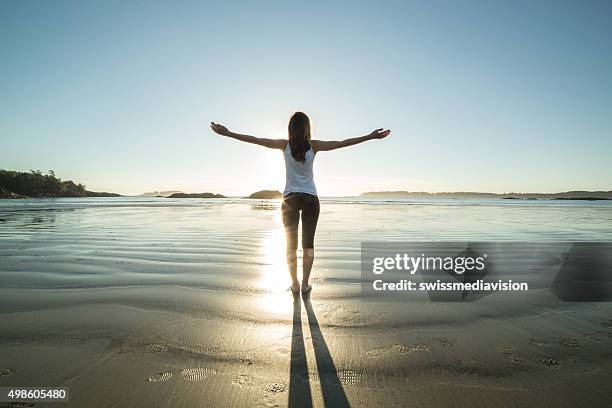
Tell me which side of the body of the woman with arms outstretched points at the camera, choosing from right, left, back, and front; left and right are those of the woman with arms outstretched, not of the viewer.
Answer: back

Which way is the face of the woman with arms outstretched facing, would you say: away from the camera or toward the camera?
away from the camera
